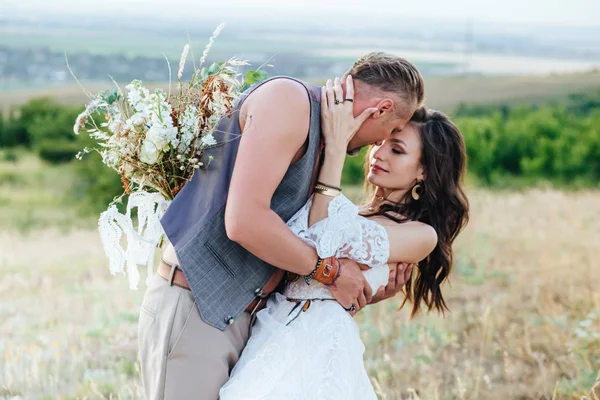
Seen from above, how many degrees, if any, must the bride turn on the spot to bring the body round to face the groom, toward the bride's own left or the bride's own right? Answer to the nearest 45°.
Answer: approximately 45° to the bride's own right

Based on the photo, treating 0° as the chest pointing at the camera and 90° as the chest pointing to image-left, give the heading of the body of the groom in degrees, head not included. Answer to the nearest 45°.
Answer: approximately 270°

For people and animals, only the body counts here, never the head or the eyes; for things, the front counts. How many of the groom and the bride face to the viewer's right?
1

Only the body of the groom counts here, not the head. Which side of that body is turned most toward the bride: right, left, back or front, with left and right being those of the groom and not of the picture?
front

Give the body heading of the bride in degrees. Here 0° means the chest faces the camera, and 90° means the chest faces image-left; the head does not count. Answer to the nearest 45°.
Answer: approximately 45°
